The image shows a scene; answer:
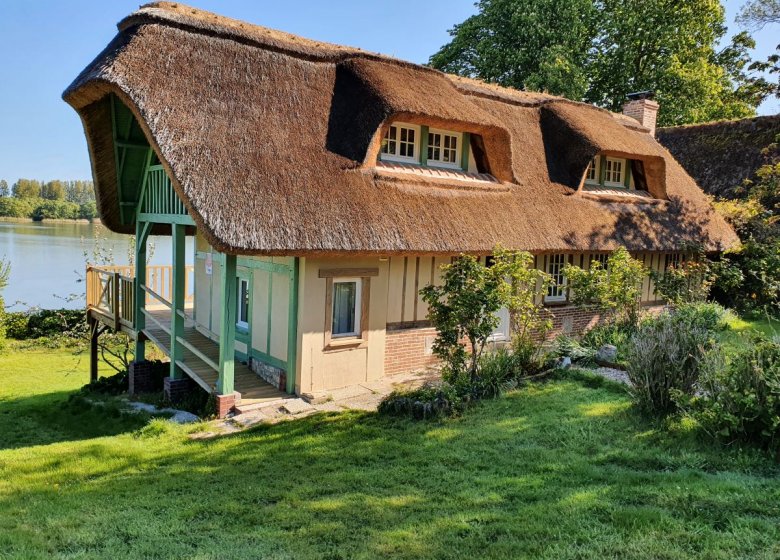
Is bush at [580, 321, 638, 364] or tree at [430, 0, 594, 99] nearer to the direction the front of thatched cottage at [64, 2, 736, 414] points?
the bush

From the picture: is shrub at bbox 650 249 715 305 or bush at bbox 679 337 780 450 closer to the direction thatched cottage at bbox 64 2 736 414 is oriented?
the bush

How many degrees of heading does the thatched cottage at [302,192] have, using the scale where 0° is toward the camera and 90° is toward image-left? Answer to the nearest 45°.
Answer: approximately 315°

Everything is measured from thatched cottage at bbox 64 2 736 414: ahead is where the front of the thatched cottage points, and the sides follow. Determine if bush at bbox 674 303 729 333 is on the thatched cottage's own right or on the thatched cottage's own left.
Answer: on the thatched cottage's own left

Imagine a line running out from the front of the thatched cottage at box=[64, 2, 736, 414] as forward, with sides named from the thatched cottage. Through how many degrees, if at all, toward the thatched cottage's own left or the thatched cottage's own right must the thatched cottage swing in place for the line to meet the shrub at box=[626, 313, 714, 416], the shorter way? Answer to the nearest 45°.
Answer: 0° — it already faces it

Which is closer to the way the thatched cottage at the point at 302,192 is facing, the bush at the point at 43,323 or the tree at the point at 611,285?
the tree

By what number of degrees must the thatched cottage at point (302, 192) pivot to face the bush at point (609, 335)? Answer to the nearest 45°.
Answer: approximately 45° to its left

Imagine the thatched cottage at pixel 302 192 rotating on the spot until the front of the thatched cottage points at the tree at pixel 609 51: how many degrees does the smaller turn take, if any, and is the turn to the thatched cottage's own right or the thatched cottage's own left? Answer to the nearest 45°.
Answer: approximately 90° to the thatched cottage's own left

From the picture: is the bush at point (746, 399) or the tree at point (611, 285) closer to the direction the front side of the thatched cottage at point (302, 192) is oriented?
the bush
